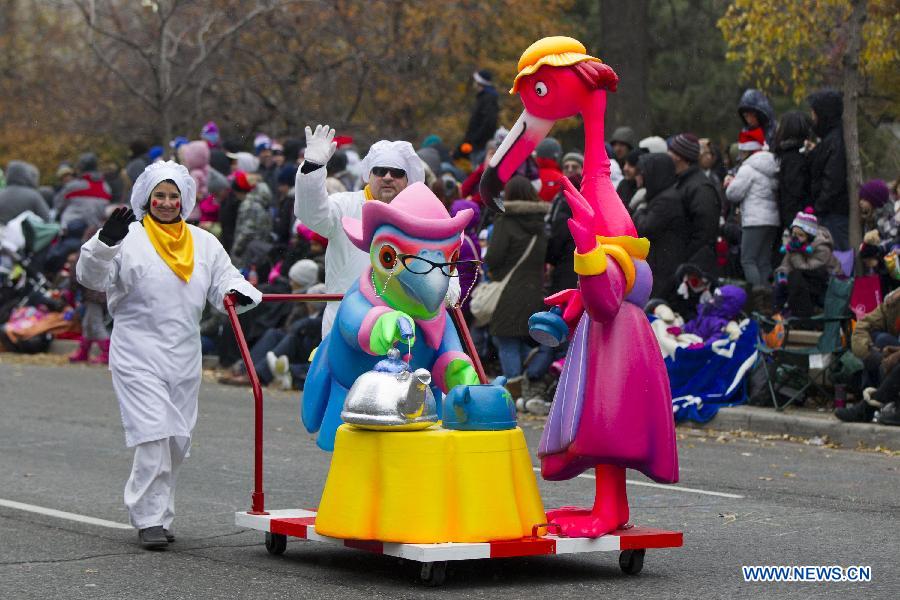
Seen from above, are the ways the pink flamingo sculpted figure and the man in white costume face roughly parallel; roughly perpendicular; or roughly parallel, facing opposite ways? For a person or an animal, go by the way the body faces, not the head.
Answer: roughly perpendicular

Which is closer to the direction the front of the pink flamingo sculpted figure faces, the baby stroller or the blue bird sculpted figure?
the blue bird sculpted figure

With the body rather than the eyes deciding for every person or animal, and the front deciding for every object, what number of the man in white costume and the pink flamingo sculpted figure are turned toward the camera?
1

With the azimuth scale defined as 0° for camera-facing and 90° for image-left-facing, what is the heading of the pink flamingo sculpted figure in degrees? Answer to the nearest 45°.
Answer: approximately 90°
